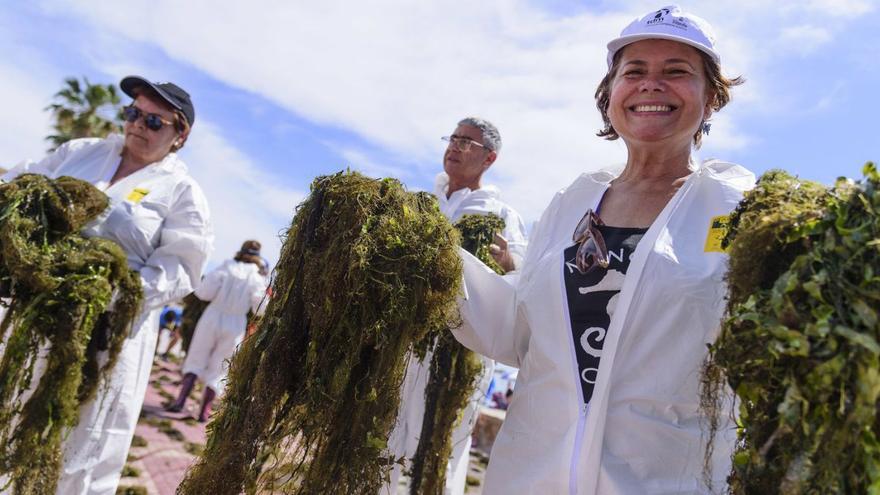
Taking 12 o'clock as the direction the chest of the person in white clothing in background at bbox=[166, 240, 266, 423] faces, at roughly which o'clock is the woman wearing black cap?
The woman wearing black cap is roughly at 6 o'clock from the person in white clothing in background.

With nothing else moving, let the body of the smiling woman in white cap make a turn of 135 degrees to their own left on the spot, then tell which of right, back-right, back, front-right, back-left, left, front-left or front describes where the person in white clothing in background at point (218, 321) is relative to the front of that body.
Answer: left

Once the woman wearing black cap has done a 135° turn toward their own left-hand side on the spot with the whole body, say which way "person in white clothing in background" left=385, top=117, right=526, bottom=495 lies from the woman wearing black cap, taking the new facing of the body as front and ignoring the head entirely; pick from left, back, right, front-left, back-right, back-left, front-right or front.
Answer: front

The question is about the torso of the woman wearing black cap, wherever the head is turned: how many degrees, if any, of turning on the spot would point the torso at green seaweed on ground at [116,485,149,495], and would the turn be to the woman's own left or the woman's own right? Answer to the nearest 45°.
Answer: approximately 135° to the woman's own right

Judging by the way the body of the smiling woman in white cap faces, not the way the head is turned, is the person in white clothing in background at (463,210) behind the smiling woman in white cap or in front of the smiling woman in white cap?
behind

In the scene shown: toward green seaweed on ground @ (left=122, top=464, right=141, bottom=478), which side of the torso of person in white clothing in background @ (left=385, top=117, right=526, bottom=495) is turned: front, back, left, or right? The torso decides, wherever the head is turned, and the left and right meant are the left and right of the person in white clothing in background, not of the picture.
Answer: right

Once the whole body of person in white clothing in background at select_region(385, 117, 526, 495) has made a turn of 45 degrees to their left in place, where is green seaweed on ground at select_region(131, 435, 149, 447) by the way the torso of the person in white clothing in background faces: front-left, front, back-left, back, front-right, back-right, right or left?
back-right

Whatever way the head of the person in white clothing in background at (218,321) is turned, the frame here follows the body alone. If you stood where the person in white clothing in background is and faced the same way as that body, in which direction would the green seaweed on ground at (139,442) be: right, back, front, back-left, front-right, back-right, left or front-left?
back

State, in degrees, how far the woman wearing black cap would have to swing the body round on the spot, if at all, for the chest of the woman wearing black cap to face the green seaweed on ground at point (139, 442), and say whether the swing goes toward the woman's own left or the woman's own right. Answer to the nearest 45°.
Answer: approximately 135° to the woman's own right

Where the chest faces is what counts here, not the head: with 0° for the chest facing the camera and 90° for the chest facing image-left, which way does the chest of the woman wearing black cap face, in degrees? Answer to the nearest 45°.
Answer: approximately 45°

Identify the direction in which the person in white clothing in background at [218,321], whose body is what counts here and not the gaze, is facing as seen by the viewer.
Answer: away from the camera
